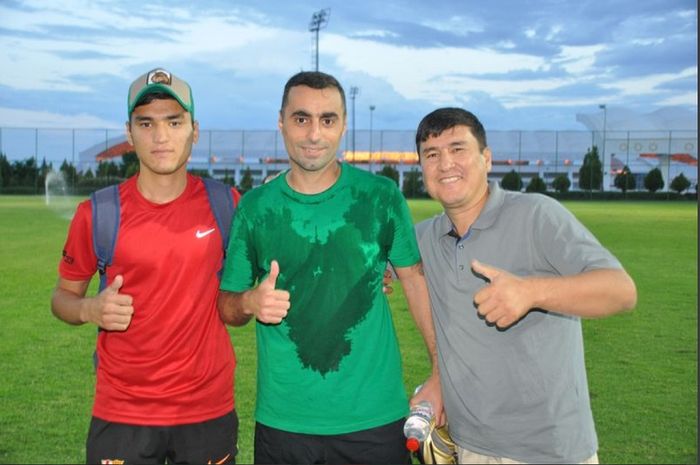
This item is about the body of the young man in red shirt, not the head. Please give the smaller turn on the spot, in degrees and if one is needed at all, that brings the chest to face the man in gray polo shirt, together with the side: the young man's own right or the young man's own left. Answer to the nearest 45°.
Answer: approximately 45° to the young man's own left

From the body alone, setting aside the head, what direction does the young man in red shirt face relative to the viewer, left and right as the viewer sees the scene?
facing the viewer

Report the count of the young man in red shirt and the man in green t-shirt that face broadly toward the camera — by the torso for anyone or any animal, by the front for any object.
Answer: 2

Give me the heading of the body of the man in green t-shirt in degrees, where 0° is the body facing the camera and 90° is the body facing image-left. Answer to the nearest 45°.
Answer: approximately 0°
